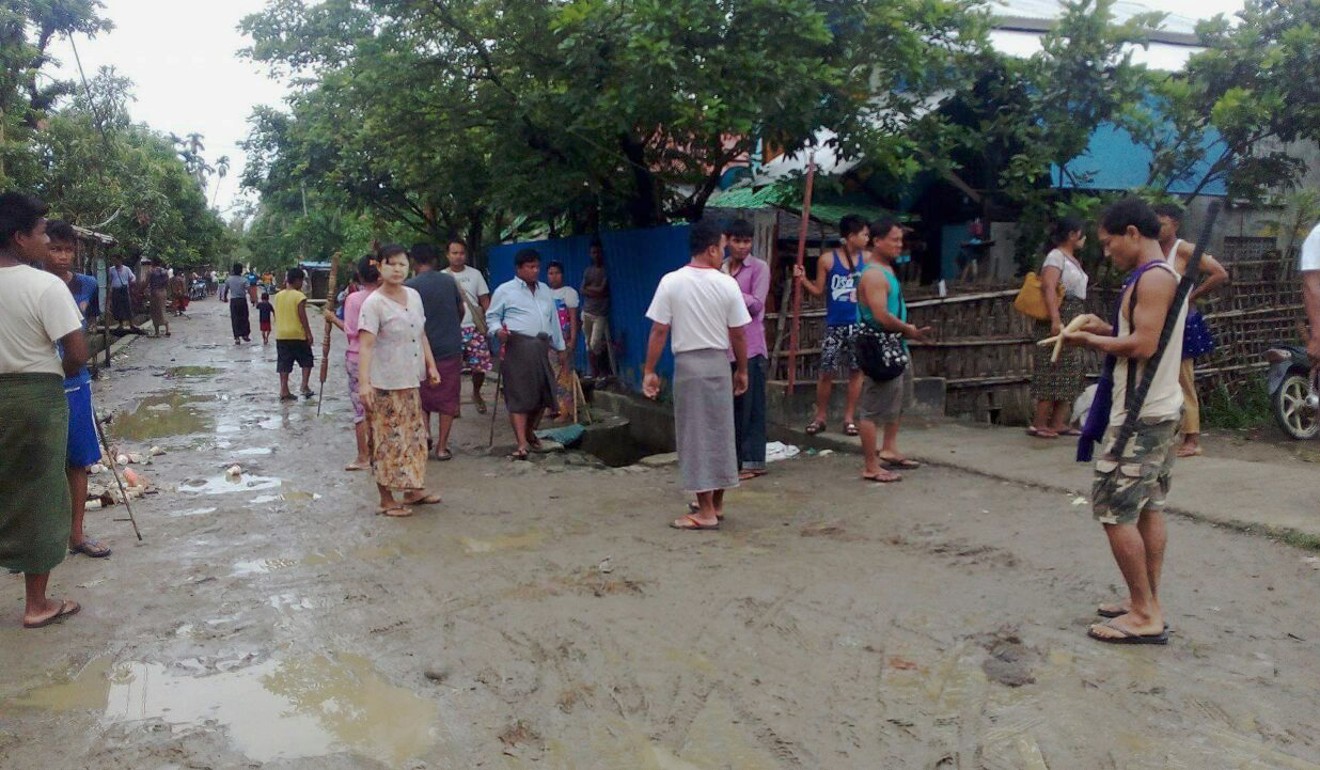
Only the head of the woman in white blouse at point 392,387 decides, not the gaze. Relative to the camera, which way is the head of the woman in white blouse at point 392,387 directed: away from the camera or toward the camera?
toward the camera

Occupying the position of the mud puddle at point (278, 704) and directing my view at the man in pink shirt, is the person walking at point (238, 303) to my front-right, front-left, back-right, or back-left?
front-left

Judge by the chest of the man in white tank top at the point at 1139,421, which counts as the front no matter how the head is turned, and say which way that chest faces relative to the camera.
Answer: to the viewer's left

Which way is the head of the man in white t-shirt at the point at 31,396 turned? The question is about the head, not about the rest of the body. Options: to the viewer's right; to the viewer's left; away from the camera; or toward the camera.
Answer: to the viewer's right

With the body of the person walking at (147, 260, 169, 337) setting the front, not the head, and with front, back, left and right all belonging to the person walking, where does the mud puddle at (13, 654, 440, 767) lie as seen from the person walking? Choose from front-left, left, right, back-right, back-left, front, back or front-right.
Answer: back

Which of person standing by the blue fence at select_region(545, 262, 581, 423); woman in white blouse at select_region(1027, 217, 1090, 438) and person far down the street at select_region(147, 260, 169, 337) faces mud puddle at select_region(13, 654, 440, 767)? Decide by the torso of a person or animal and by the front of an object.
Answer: person standing by the blue fence at select_region(545, 262, 581, 423)
